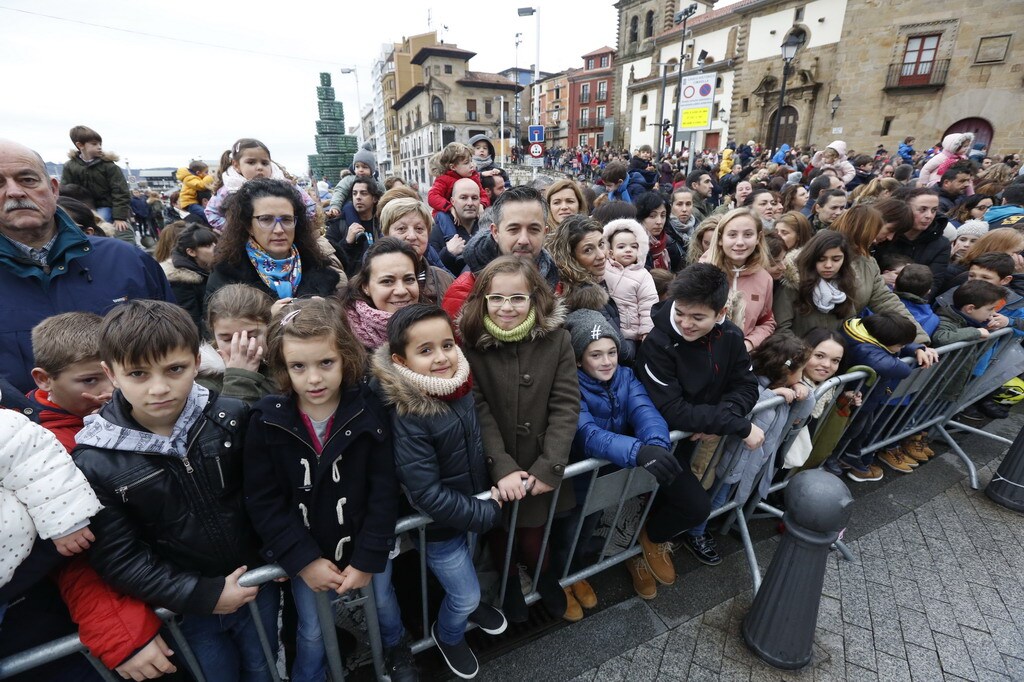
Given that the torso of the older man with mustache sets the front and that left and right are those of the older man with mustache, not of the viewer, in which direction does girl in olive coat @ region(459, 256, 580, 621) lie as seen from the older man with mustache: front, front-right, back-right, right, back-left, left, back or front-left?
front-left

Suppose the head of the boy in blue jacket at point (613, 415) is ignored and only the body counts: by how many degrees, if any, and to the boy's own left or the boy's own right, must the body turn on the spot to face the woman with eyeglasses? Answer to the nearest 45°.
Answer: approximately 135° to the boy's own right

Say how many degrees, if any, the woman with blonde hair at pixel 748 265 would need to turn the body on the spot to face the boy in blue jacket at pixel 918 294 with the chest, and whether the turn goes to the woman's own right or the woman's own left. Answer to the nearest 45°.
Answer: approximately 135° to the woman's own left

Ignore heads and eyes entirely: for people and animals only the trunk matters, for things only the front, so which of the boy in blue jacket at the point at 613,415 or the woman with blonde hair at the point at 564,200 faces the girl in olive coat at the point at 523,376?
the woman with blonde hair

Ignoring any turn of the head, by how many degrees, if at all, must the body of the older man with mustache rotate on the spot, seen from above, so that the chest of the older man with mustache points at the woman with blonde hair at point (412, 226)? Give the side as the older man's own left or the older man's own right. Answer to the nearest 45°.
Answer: approximately 90° to the older man's own left

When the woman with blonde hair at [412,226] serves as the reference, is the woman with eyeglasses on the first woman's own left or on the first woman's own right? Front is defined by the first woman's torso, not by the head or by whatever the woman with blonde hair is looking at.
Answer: on the first woman's own right
